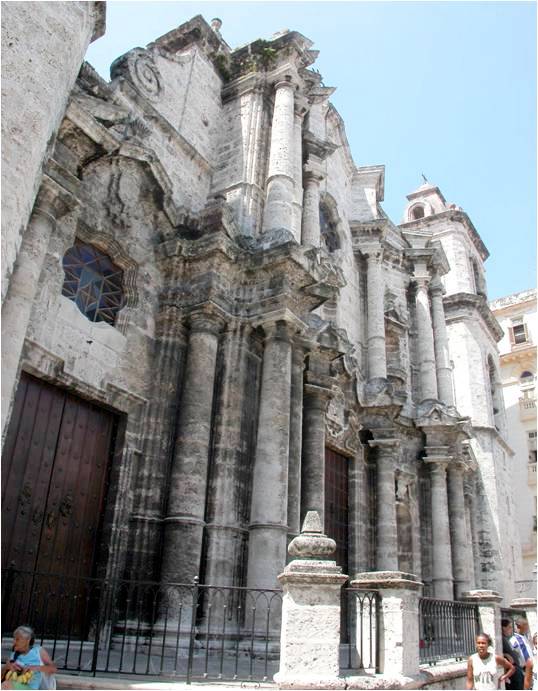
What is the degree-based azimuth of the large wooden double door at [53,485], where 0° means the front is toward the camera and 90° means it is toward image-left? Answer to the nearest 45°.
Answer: approximately 315°

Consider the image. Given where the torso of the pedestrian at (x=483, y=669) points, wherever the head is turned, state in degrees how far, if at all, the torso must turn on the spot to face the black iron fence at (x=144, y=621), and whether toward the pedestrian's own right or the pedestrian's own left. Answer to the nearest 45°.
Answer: approximately 90° to the pedestrian's own right

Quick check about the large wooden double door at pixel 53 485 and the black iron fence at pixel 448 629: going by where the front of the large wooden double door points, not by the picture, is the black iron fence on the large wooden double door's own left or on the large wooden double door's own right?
on the large wooden double door's own left

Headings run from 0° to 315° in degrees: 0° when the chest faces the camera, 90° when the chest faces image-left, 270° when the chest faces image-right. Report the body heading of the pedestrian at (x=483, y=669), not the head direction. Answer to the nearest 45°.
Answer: approximately 0°

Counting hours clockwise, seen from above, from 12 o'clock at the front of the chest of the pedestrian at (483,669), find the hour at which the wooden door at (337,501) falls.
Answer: The wooden door is roughly at 5 o'clock from the pedestrian.
